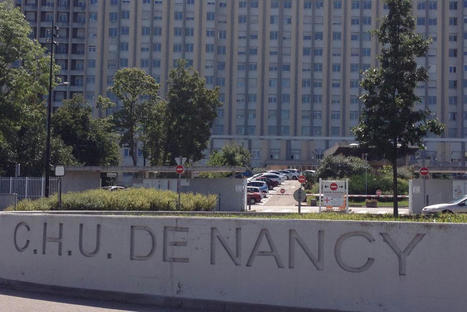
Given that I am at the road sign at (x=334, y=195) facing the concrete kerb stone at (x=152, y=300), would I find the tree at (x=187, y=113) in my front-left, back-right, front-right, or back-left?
back-right

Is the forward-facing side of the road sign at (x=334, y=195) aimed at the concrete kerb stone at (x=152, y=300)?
yes

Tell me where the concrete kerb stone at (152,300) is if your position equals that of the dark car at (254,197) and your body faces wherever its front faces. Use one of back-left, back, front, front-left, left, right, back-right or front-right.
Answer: front-right

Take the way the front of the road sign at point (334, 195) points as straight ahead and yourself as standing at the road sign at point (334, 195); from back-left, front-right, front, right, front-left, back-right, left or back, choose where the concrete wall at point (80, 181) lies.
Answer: right

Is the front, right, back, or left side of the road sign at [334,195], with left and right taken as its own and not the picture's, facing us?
front

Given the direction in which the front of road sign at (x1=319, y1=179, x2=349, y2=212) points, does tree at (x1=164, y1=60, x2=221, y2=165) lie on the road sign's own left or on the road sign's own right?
on the road sign's own right

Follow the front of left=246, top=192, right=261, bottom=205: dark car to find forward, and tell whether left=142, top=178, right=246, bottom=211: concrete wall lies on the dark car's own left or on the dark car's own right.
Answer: on the dark car's own right

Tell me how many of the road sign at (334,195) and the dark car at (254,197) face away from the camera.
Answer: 0

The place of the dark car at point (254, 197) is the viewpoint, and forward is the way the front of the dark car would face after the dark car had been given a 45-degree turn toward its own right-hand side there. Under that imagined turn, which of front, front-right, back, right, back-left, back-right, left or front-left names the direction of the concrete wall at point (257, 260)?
front

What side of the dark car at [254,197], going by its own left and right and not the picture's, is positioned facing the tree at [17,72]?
right

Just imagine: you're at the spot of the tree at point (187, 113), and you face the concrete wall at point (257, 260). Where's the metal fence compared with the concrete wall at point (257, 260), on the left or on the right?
right

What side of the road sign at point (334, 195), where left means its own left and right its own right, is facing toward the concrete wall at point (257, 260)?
front

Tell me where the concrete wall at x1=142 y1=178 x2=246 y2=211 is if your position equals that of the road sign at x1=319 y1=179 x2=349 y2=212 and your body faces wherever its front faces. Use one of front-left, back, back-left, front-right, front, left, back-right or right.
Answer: right
